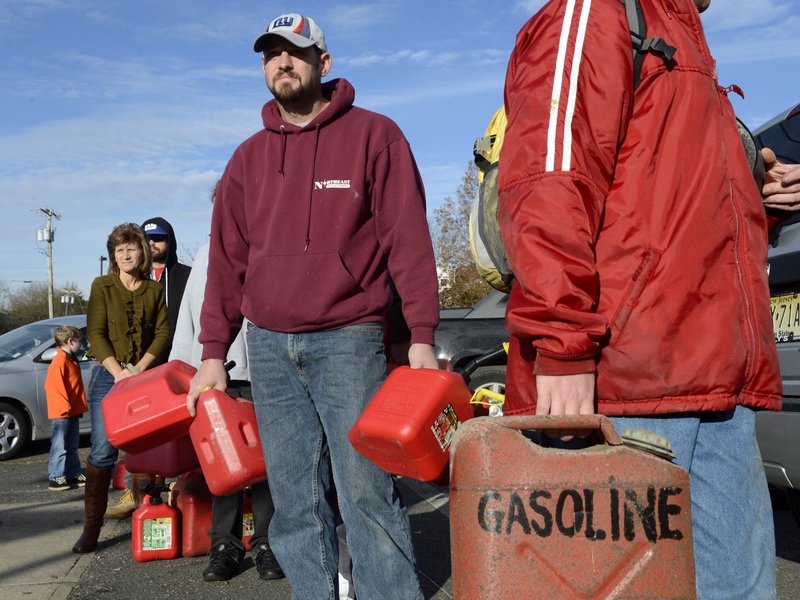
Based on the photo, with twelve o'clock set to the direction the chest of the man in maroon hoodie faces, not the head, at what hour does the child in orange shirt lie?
The child in orange shirt is roughly at 5 o'clock from the man in maroon hoodie.

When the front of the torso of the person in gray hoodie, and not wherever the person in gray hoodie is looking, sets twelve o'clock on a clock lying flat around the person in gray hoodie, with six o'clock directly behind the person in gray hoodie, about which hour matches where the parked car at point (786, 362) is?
The parked car is roughly at 10 o'clock from the person in gray hoodie.

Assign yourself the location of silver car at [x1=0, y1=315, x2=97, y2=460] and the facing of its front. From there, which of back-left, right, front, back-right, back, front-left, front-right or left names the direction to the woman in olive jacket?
front-left

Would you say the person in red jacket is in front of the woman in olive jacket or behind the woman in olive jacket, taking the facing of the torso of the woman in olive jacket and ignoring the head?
in front

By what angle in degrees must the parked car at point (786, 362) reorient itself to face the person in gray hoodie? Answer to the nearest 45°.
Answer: approximately 90° to its left

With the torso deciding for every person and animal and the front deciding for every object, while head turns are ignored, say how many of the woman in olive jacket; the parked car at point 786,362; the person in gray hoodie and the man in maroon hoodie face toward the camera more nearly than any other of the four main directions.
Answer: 3

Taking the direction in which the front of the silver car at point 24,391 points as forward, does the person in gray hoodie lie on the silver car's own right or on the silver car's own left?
on the silver car's own left

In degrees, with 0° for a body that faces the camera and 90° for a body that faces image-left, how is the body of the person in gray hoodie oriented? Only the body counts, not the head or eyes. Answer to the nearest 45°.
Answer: approximately 0°

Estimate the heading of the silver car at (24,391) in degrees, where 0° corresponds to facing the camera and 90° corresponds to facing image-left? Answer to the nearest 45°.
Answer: approximately 45°
